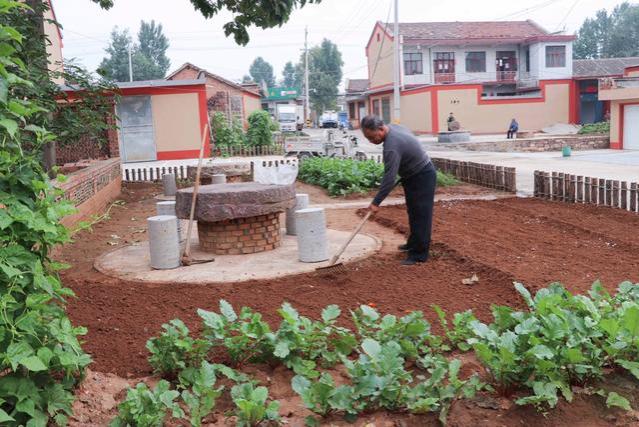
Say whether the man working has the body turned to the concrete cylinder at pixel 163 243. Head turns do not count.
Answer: yes

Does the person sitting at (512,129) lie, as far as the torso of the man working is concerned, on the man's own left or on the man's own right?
on the man's own right

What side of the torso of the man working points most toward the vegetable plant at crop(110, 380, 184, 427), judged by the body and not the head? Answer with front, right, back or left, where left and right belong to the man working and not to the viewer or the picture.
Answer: left

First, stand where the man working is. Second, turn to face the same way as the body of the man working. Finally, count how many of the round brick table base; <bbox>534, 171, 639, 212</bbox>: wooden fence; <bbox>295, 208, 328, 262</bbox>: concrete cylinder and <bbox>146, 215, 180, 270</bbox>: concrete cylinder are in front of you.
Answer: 3

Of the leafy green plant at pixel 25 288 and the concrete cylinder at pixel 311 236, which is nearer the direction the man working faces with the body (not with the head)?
the concrete cylinder

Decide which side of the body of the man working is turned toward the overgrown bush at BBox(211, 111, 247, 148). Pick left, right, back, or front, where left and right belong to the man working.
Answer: right

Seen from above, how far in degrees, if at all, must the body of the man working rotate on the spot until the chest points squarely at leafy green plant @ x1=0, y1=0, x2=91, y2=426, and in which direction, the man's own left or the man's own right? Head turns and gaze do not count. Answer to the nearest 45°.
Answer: approximately 45° to the man's own left

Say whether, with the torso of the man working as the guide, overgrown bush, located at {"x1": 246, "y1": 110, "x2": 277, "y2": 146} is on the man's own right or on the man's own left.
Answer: on the man's own right

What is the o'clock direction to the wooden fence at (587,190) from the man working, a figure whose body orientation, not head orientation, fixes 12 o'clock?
The wooden fence is roughly at 4 o'clock from the man working.

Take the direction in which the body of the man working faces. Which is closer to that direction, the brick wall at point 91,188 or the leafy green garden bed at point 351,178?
the brick wall

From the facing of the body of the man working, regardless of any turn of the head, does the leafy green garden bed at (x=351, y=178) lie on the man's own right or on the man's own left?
on the man's own right

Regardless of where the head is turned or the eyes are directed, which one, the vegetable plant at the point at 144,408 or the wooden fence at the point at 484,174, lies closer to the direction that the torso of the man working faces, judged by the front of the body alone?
the vegetable plant

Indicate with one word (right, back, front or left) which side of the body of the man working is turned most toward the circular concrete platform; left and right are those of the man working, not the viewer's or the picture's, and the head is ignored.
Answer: front

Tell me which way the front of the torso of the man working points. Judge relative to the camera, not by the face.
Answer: to the viewer's left

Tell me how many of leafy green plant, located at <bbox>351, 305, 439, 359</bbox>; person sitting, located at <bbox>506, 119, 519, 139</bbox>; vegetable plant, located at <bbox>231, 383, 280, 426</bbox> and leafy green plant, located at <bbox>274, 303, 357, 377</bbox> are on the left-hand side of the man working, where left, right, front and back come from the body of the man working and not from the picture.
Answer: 3

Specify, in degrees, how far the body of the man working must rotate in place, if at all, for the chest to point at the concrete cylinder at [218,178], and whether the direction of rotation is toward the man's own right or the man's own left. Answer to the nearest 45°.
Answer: approximately 45° to the man's own right
